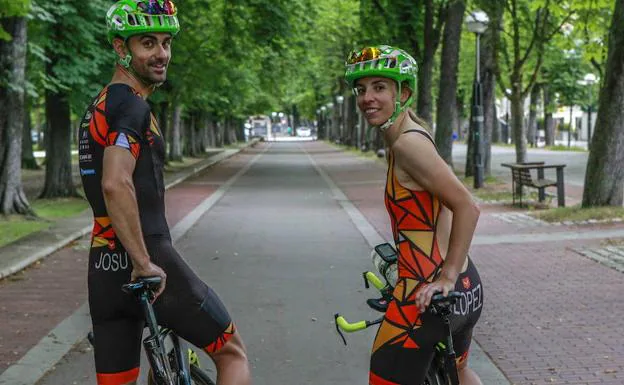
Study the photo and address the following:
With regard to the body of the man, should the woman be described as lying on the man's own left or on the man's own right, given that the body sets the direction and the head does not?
on the man's own right

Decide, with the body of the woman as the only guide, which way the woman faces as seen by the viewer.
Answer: to the viewer's left

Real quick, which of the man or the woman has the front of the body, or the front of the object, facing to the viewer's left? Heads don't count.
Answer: the woman

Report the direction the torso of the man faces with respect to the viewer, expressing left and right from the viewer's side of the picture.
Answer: facing away from the viewer and to the right of the viewer

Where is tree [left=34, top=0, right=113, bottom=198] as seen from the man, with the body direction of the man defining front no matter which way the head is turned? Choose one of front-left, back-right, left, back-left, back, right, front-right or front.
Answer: front-left

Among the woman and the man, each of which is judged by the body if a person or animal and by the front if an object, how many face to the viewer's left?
1

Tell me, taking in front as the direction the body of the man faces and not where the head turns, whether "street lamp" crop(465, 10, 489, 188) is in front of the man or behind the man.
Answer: in front
